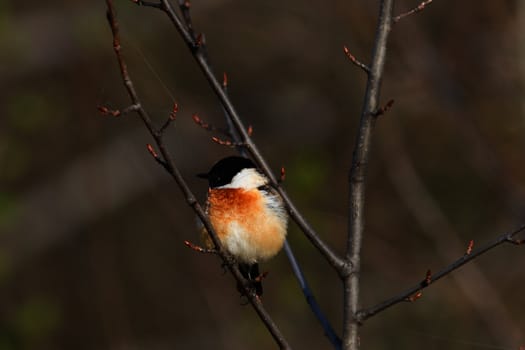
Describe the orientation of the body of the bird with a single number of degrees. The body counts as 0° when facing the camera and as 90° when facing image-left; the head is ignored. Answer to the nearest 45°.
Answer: approximately 45°

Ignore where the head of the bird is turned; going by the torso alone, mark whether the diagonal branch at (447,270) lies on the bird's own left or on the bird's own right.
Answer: on the bird's own left

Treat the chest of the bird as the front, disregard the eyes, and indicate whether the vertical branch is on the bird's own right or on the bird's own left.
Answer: on the bird's own left
